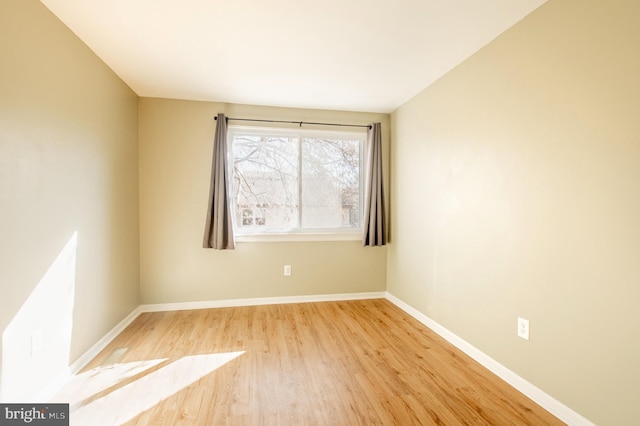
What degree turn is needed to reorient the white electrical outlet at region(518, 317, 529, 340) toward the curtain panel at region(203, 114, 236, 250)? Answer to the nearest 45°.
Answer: approximately 45° to its right

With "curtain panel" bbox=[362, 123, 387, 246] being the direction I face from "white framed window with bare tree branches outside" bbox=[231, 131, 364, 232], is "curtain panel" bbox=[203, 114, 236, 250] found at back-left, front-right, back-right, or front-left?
back-right

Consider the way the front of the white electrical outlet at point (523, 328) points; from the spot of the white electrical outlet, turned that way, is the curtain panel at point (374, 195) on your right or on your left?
on your right

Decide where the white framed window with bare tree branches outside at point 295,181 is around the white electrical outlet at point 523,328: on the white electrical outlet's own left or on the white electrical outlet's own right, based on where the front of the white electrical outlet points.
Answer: on the white electrical outlet's own right

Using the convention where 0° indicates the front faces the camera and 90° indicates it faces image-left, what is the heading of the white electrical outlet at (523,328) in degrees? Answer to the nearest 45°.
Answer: approximately 45°

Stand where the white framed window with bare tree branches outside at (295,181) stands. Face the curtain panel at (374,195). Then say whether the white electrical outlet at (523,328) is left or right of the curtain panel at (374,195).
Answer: right
